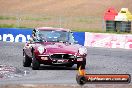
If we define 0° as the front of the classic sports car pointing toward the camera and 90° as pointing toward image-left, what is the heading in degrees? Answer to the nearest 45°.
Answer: approximately 0°

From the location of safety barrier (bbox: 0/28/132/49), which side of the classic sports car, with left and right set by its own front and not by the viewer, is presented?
back

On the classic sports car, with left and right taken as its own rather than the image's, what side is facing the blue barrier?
back
